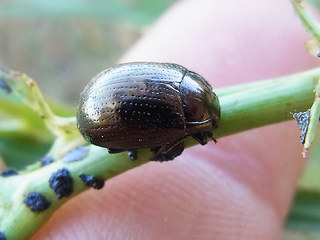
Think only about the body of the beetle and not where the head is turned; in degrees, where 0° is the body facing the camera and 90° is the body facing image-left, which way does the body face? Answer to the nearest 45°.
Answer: approximately 270°
